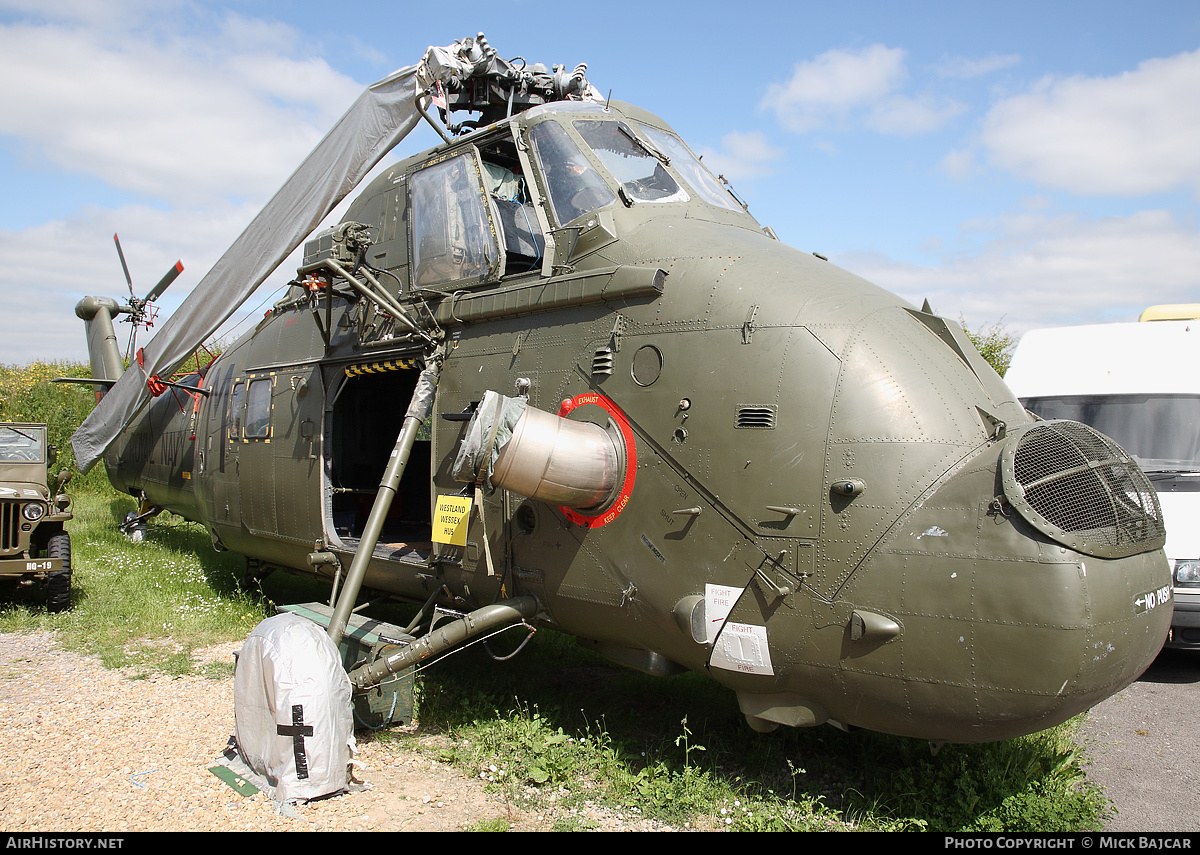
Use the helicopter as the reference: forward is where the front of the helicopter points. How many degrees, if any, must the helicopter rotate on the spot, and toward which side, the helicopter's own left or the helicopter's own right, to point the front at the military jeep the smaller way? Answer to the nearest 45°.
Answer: approximately 180°

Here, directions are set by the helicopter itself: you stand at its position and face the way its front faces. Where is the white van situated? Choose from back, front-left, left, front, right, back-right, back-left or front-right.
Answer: left

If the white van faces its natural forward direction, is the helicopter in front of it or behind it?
in front

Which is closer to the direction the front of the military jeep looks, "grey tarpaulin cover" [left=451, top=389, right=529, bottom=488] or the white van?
the grey tarpaulin cover

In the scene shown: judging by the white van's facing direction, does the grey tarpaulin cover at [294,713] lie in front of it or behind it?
in front

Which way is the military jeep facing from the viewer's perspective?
toward the camera

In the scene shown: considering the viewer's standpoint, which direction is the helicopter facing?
facing the viewer and to the right of the viewer

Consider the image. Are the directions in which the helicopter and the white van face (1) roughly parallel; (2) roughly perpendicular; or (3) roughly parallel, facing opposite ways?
roughly perpendicular

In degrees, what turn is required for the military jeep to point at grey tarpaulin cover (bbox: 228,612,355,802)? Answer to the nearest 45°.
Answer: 0° — it already faces it

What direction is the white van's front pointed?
toward the camera
